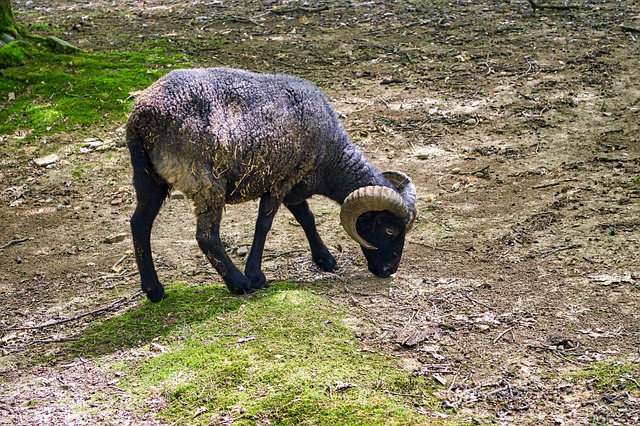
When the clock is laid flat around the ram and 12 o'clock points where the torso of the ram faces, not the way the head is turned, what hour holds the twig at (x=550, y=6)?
The twig is roughly at 10 o'clock from the ram.

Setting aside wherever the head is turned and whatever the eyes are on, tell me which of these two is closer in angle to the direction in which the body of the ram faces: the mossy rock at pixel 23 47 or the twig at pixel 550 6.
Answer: the twig

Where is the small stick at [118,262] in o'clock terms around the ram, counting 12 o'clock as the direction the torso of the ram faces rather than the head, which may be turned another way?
The small stick is roughly at 7 o'clock from the ram.

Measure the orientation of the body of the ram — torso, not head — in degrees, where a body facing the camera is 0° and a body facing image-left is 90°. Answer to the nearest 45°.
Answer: approximately 270°

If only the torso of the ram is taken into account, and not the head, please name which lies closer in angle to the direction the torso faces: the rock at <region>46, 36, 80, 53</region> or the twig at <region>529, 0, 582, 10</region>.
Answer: the twig

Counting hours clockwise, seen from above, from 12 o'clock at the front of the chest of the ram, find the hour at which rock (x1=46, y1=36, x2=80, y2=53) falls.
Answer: The rock is roughly at 8 o'clock from the ram.

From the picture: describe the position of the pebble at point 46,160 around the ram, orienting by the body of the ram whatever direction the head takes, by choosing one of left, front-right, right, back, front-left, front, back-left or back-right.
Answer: back-left

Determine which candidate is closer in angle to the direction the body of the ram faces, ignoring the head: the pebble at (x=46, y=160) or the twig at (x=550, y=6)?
the twig

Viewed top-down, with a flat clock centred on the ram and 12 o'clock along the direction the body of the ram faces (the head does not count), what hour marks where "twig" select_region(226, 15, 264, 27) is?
The twig is roughly at 9 o'clock from the ram.

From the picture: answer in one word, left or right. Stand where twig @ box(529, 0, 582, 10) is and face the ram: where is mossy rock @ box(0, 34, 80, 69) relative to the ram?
right

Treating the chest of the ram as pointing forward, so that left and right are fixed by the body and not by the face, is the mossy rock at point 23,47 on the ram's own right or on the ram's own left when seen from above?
on the ram's own left

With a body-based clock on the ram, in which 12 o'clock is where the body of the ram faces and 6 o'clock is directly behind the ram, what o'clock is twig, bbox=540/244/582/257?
The twig is roughly at 12 o'clock from the ram.
